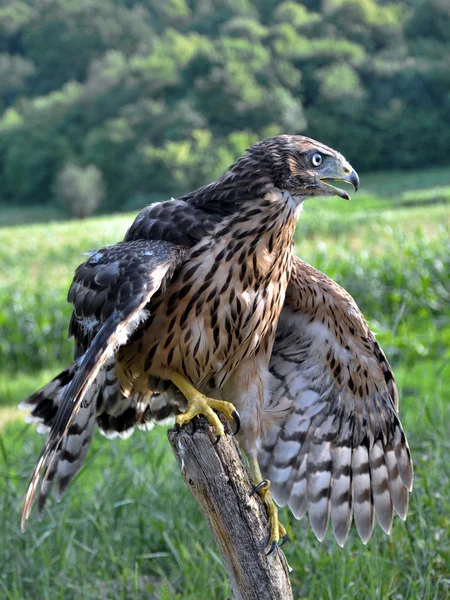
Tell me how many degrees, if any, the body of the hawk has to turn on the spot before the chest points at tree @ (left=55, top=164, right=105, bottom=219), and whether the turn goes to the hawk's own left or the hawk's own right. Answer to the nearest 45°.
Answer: approximately 135° to the hawk's own left

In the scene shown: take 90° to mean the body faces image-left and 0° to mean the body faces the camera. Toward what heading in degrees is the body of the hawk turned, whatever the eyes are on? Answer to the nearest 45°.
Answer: approximately 315°
